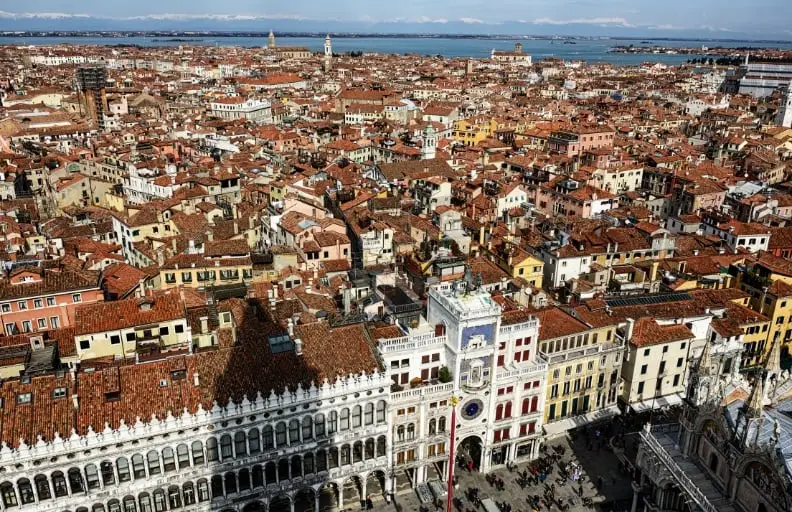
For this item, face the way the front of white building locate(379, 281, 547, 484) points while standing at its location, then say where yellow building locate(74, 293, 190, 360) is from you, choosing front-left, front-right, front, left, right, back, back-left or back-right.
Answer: back-right

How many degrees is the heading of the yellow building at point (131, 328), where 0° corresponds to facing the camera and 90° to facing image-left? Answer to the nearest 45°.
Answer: approximately 0°

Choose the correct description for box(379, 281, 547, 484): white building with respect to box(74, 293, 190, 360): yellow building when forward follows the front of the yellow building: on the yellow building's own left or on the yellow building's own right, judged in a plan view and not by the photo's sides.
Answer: on the yellow building's own left

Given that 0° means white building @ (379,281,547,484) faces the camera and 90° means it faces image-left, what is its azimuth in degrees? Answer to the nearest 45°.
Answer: approximately 315°

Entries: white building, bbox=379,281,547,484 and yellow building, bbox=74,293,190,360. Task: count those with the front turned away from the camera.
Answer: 0
